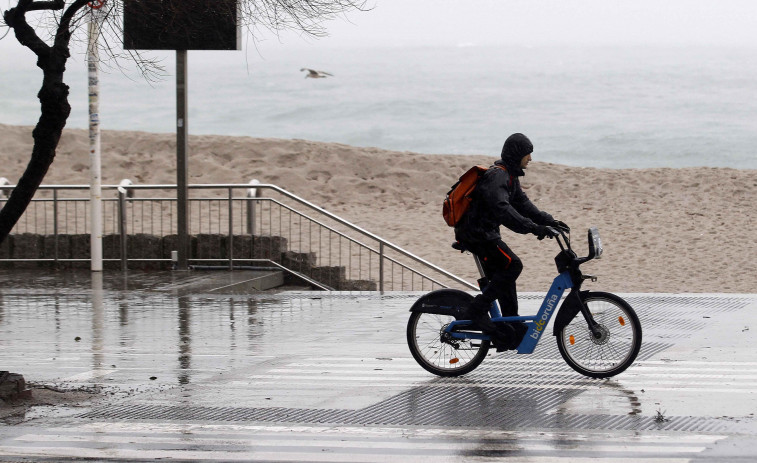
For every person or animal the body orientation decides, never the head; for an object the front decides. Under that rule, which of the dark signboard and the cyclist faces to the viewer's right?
the cyclist

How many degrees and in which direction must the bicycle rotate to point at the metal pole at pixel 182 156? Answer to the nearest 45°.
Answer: approximately 135° to its left

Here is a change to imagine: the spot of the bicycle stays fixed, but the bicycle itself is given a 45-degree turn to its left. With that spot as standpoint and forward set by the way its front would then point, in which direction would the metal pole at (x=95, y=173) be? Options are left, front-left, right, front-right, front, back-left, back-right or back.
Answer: left

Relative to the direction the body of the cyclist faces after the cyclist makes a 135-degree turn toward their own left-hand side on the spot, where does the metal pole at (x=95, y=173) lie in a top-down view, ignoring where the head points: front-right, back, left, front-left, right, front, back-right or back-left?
front

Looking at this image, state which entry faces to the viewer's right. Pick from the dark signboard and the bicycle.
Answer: the bicycle

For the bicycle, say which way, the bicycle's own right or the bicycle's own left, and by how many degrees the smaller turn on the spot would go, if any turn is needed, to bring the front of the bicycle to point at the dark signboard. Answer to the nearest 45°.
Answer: approximately 135° to the bicycle's own left

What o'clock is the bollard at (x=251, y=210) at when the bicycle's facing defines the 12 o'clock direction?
The bollard is roughly at 8 o'clock from the bicycle.

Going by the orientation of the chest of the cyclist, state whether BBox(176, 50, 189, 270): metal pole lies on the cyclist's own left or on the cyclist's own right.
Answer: on the cyclist's own left

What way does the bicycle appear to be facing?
to the viewer's right

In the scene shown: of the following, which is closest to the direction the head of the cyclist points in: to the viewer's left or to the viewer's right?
to the viewer's right

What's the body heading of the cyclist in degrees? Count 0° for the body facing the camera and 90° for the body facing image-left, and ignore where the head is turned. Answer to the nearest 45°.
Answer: approximately 270°
